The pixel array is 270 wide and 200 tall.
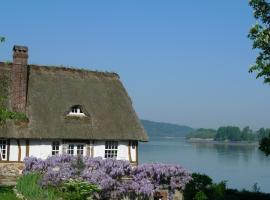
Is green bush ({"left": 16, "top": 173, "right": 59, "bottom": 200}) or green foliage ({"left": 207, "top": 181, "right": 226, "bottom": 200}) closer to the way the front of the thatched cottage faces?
the green bush

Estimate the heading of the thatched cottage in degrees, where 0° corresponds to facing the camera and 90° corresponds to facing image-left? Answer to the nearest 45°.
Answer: approximately 0°

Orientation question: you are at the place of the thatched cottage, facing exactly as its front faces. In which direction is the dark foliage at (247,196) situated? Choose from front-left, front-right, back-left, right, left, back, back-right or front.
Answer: front-left

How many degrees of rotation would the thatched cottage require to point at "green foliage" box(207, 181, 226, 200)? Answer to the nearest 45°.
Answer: approximately 45° to its left

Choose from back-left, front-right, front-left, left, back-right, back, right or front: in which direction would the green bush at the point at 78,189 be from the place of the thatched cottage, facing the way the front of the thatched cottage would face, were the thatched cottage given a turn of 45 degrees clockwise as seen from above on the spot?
front-left

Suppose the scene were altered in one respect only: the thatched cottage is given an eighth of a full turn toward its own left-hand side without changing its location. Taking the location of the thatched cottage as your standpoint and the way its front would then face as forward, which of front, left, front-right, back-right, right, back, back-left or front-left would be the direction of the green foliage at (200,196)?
front

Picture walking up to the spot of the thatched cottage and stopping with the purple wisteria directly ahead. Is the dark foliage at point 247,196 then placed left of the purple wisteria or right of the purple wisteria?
left

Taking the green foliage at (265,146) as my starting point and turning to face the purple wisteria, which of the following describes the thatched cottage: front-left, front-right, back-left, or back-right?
front-right

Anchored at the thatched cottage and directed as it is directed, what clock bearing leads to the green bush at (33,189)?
The green bush is roughly at 12 o'clock from the thatched cottage.
